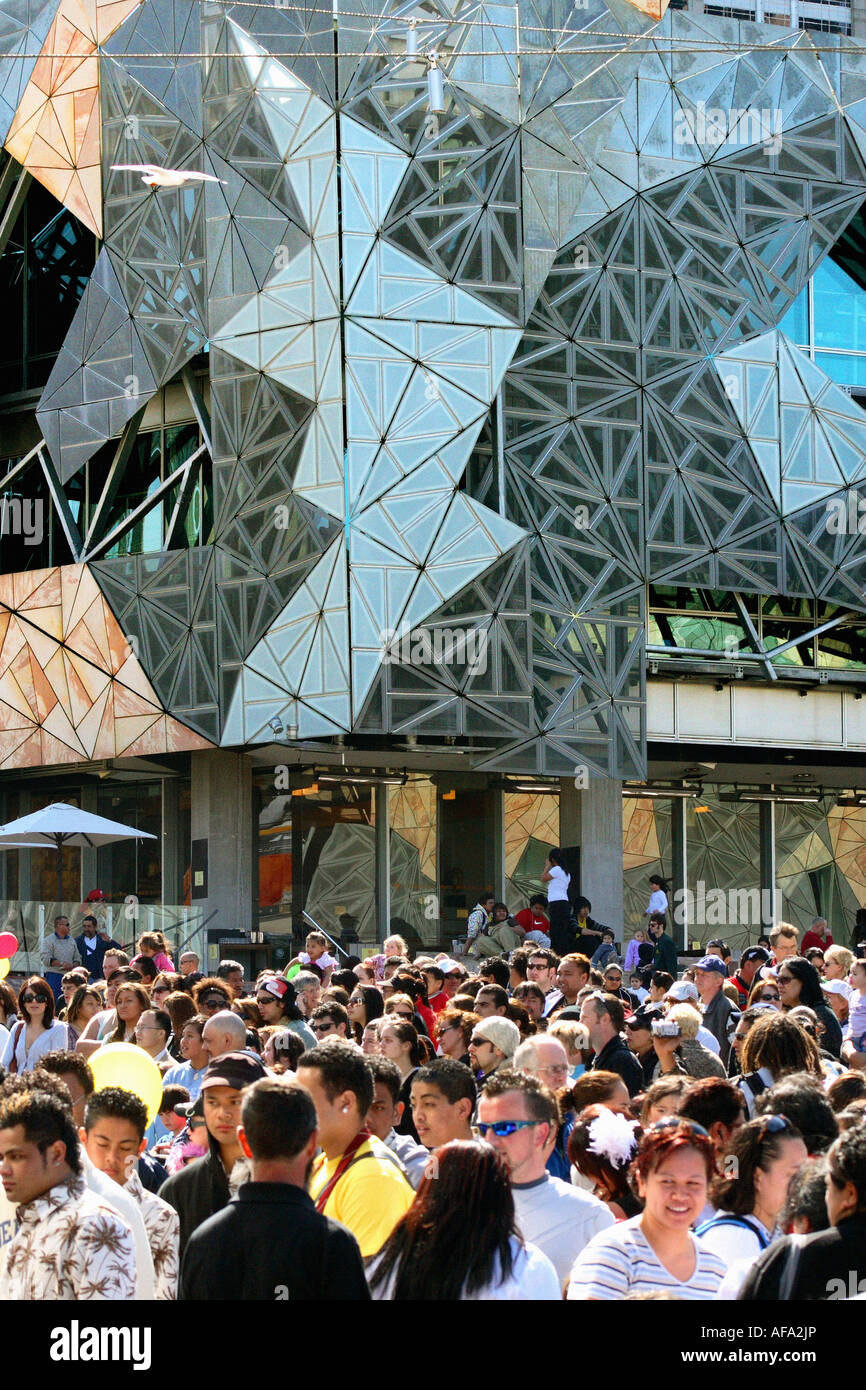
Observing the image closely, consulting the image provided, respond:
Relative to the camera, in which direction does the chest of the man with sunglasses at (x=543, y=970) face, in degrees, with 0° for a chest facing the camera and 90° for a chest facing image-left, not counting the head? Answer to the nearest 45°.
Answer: approximately 45°

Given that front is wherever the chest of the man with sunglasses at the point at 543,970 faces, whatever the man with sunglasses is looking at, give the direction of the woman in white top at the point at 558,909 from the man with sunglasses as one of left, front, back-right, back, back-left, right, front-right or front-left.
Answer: back-right

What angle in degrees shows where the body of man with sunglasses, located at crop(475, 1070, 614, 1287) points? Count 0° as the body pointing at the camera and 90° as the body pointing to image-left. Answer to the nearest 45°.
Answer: approximately 45°

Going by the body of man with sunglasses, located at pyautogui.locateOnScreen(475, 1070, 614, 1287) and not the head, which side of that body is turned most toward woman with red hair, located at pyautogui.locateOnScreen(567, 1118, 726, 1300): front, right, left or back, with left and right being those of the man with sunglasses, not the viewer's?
left

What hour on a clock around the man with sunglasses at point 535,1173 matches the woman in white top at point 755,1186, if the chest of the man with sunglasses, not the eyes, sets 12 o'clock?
The woman in white top is roughly at 8 o'clock from the man with sunglasses.

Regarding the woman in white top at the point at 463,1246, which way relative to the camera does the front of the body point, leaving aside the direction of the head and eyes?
away from the camera

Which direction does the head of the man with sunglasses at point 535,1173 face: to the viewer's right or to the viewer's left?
to the viewer's left
